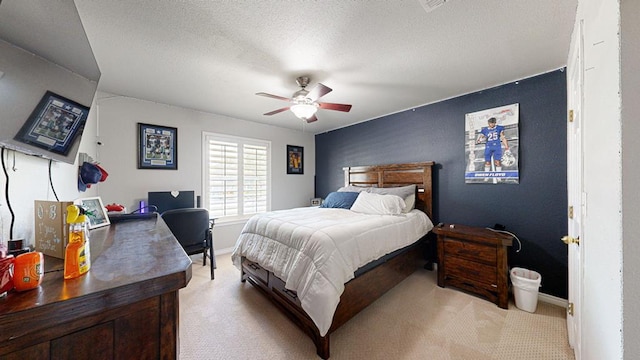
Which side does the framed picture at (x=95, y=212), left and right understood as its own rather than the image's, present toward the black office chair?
left

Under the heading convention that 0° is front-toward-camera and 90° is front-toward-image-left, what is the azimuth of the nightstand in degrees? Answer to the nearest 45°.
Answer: approximately 45°

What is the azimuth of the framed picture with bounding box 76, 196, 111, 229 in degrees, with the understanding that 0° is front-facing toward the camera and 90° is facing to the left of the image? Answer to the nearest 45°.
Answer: approximately 315°
